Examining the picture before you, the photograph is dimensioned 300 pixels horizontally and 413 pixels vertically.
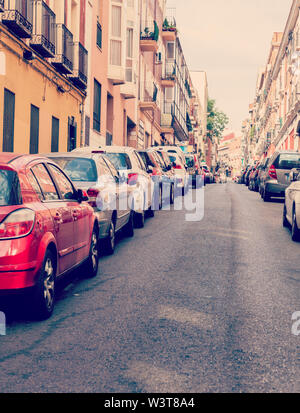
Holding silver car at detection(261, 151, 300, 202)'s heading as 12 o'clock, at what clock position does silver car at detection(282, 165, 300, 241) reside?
silver car at detection(282, 165, 300, 241) is roughly at 6 o'clock from silver car at detection(261, 151, 300, 202).

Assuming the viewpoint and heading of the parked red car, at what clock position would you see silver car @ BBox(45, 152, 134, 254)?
The silver car is roughly at 11 o'clock from the parked red car.

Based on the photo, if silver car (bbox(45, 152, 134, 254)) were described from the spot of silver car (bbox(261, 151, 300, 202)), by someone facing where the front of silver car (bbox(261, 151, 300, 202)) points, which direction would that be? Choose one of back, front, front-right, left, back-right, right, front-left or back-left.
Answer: back

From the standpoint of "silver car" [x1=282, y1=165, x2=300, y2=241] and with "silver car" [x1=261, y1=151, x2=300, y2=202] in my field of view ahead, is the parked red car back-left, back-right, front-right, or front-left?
back-left

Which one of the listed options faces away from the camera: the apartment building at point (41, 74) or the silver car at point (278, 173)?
the silver car

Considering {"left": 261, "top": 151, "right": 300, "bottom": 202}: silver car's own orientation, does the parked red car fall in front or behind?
behind

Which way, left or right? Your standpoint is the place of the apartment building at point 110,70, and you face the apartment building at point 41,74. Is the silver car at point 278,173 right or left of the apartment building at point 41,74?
left

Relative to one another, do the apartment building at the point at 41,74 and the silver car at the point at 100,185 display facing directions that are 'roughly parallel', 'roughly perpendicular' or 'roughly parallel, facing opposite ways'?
roughly perpendicular

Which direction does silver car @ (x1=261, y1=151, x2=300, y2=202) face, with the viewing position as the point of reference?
facing away from the viewer

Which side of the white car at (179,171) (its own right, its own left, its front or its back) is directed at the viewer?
back

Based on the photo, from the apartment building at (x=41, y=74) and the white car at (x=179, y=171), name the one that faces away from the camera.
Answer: the white car
